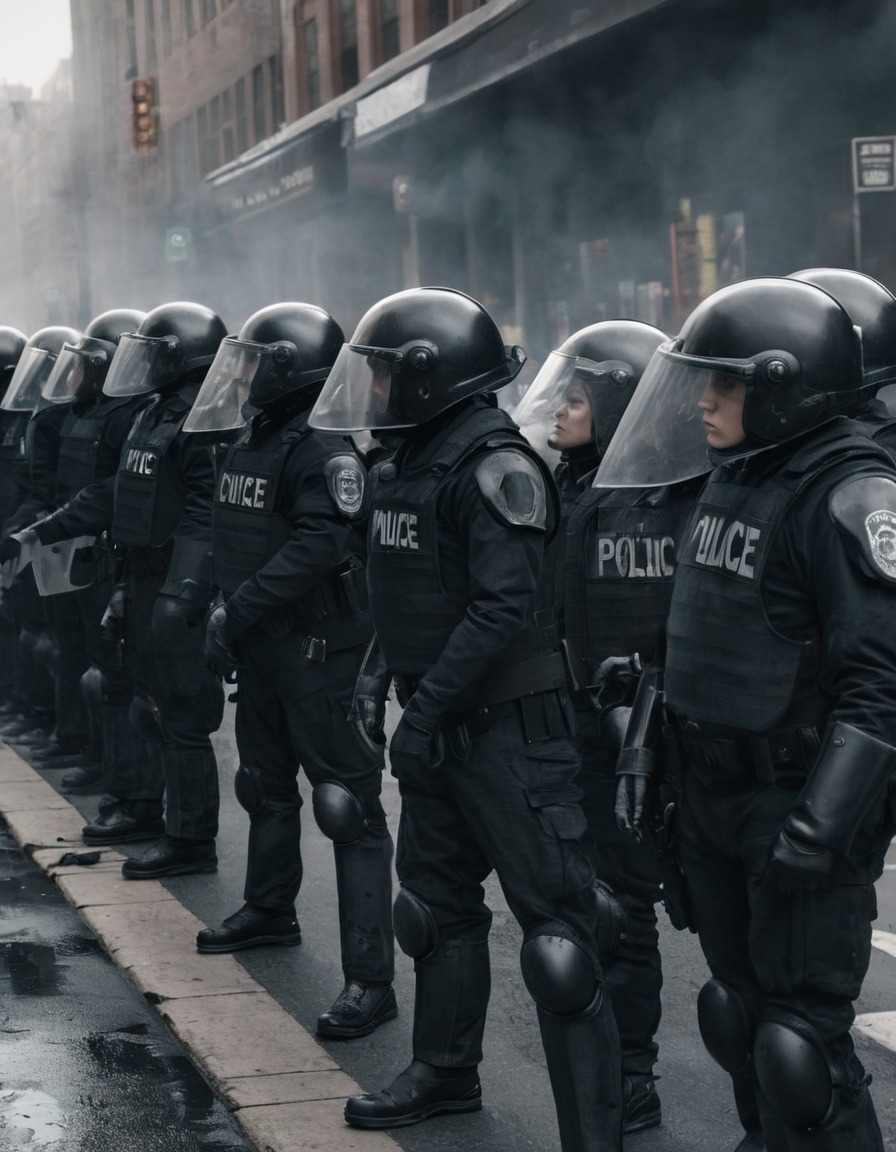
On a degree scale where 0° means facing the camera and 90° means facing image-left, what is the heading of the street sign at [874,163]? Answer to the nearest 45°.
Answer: approximately 0°

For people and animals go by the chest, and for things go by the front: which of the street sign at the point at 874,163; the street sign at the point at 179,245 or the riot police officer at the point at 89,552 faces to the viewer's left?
the riot police officer

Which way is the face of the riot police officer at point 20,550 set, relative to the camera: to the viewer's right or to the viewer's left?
to the viewer's left

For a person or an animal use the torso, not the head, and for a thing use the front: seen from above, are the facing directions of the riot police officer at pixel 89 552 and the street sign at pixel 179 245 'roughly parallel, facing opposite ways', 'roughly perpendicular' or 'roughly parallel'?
roughly perpendicular

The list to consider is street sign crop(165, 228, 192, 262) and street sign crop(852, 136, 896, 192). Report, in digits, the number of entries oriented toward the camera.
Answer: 2

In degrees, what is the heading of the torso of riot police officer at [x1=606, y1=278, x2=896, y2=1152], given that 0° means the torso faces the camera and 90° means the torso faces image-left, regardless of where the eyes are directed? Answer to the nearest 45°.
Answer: approximately 45°

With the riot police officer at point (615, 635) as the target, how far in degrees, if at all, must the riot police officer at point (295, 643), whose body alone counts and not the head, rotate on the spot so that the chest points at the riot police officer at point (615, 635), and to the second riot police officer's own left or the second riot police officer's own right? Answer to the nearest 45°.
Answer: approximately 90° to the second riot police officer's own left

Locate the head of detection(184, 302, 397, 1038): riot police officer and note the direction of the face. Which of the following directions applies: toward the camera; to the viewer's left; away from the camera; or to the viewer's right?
to the viewer's left

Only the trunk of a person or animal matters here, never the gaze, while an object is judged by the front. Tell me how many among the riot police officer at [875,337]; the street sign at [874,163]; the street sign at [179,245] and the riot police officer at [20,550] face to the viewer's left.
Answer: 2

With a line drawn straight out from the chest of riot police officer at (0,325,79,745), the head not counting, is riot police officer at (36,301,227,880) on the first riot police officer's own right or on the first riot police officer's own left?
on the first riot police officer's own left

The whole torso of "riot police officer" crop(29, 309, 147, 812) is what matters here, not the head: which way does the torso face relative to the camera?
to the viewer's left

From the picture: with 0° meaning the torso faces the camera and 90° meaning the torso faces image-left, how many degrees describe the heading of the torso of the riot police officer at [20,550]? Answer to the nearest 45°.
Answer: approximately 90°

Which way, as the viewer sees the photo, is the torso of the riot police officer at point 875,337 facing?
to the viewer's left
